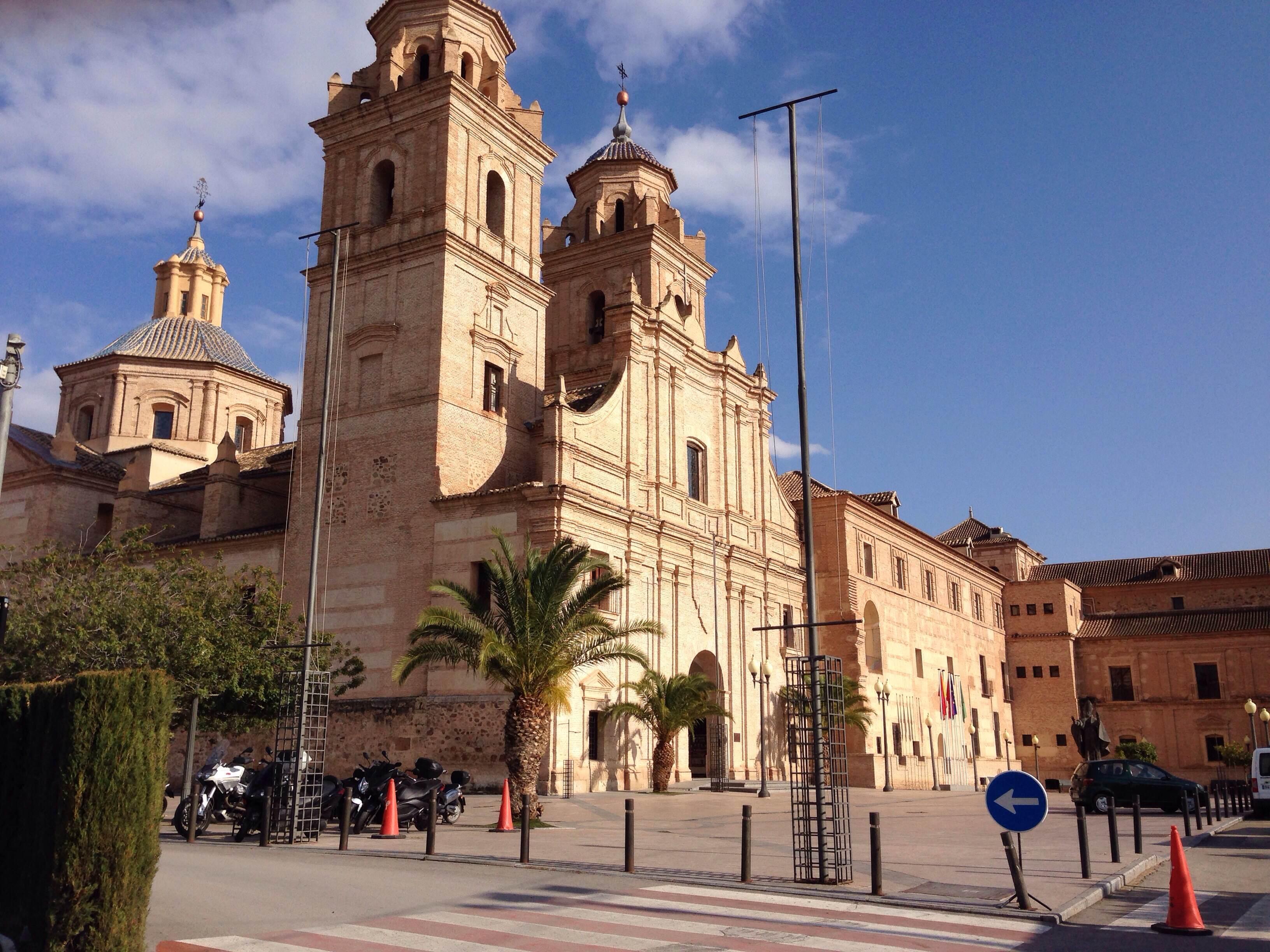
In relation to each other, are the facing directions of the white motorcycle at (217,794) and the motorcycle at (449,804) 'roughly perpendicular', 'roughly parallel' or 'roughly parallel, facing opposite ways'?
roughly parallel

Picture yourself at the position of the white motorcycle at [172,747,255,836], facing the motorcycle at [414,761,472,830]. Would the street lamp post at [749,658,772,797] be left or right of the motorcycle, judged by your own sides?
left

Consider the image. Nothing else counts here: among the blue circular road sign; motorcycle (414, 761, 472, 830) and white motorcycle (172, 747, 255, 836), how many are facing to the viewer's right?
0

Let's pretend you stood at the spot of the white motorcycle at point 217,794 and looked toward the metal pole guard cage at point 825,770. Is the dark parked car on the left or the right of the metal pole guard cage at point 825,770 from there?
left

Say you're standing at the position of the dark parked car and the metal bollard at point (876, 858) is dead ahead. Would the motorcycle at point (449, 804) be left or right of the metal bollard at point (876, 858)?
right

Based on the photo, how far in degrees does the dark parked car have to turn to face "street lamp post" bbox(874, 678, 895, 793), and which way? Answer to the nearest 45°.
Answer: approximately 135° to its left

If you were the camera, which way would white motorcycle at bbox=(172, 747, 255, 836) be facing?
facing the viewer and to the left of the viewer

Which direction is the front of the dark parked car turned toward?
to the viewer's right

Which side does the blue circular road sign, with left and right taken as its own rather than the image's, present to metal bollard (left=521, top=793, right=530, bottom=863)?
right

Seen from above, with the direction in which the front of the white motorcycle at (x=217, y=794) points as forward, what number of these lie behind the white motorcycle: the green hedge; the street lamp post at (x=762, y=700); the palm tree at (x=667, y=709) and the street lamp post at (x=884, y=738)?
3

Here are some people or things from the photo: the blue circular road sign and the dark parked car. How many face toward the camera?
1

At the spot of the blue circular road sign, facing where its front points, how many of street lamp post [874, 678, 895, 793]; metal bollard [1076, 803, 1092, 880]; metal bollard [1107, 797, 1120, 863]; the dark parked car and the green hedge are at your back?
4

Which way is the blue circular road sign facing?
toward the camera

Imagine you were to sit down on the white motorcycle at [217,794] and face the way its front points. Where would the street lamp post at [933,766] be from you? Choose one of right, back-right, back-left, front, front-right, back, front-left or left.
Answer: back

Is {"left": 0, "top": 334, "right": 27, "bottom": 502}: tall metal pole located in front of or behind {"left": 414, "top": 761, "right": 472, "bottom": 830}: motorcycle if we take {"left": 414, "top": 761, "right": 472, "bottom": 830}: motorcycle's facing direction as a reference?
in front

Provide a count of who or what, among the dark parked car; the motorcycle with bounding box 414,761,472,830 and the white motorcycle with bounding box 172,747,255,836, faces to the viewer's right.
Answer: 1
